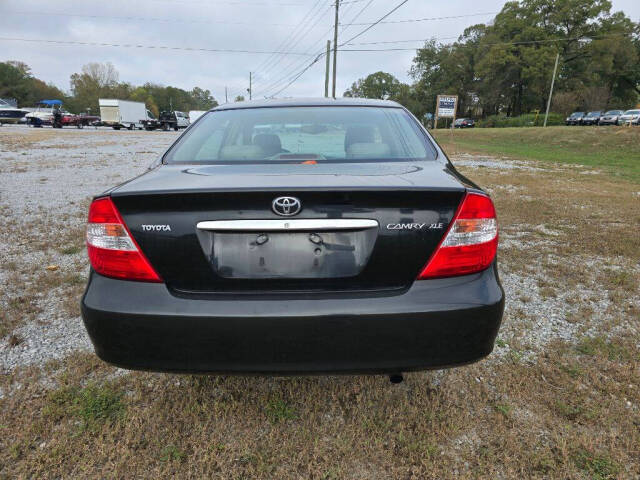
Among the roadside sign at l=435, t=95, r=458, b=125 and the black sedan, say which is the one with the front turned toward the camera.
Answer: the roadside sign

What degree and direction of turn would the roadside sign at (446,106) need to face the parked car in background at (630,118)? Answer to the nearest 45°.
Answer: approximately 135° to its left

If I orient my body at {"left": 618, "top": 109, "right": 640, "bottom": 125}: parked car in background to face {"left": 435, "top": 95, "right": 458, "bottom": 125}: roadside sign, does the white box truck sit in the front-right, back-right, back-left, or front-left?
front-right

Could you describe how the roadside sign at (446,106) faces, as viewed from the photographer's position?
facing the viewer

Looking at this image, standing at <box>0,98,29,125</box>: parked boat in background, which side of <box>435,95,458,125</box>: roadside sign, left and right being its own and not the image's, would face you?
right

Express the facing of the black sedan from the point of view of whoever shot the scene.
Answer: facing away from the viewer

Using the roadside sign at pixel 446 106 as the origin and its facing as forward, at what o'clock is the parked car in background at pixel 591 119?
The parked car in background is roughly at 7 o'clock from the roadside sign.

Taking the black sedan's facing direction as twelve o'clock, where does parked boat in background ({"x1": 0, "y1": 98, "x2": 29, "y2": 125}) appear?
The parked boat in background is roughly at 11 o'clock from the black sedan.

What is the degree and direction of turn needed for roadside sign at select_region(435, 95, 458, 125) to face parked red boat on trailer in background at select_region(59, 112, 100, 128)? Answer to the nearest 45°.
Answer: approximately 90° to its right

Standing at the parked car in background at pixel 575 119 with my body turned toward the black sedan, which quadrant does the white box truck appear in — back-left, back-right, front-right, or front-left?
front-right

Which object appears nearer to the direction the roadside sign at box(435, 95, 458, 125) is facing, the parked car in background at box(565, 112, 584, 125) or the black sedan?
the black sedan

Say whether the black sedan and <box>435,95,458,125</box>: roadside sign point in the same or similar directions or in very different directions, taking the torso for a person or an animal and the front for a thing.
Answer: very different directions

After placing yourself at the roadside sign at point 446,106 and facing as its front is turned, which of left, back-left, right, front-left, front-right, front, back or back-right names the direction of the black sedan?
front

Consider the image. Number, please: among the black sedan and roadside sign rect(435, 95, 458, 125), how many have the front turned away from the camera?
1

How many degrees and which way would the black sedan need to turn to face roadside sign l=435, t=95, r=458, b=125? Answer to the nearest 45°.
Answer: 0° — it already faces it

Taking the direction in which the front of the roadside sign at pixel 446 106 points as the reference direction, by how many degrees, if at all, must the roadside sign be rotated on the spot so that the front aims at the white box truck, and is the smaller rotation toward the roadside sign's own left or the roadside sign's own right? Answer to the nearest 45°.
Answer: approximately 135° to the roadside sign's own right
